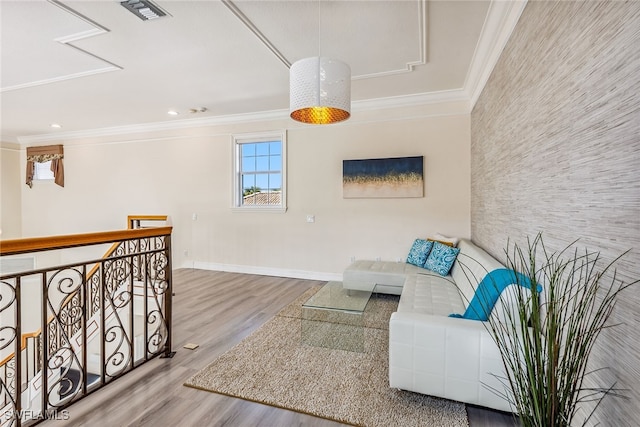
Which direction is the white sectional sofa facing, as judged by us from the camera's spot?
facing to the left of the viewer

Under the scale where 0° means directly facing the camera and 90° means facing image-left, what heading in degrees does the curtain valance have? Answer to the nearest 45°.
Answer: approximately 0°

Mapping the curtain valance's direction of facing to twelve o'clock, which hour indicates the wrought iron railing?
The wrought iron railing is roughly at 12 o'clock from the curtain valance.

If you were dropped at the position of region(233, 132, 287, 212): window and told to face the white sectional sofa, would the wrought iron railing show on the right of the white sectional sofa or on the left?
right

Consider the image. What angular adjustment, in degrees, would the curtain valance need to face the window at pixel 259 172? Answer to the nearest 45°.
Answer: approximately 45° to its left
